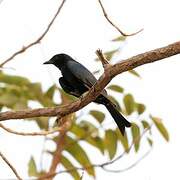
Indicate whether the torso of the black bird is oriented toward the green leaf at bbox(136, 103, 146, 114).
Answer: no

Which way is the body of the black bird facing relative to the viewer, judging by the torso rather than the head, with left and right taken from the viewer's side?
facing to the left of the viewer
